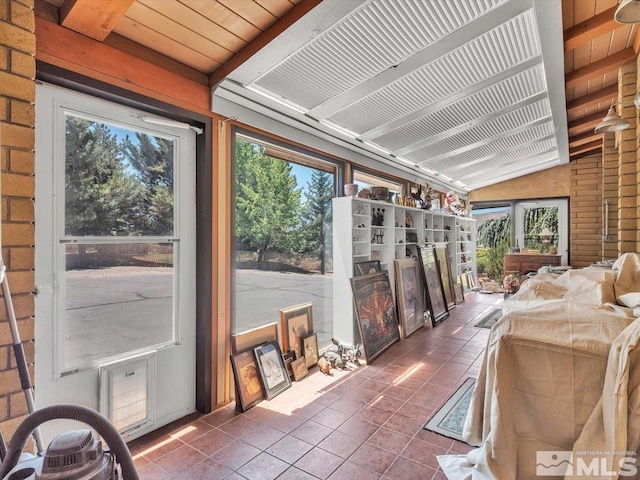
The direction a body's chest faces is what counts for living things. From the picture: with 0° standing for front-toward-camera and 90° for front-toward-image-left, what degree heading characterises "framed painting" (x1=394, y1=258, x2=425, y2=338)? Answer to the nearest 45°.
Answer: approximately 315°

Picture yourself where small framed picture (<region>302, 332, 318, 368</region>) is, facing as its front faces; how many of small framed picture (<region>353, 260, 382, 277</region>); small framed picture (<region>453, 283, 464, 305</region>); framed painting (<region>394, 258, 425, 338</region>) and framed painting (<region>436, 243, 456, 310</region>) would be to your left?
4

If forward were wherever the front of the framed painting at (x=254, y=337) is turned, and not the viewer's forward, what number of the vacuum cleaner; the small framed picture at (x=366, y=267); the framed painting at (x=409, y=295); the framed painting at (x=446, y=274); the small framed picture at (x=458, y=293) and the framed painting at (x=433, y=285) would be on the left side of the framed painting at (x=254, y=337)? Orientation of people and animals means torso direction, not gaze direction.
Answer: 5

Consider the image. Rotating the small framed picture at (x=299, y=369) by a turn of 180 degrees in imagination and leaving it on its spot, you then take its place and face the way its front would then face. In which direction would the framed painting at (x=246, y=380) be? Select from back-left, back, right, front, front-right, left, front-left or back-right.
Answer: left

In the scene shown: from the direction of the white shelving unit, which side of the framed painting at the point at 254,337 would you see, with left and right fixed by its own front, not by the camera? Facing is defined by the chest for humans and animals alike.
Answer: left

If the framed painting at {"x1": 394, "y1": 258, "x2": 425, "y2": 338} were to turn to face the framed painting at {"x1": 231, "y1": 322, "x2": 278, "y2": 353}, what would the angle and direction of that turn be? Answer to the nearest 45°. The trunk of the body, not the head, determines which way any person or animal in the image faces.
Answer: approximately 90° to its right

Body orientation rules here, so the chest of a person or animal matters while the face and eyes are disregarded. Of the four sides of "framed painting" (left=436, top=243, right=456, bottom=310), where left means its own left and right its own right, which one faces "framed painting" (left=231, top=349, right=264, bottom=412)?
right

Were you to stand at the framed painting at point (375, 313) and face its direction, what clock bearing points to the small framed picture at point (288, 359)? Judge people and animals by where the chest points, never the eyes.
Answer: The small framed picture is roughly at 3 o'clock from the framed painting.

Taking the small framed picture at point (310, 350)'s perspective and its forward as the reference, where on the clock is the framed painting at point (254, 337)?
The framed painting is roughly at 3 o'clock from the small framed picture.

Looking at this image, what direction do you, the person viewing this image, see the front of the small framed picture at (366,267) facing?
facing the viewer and to the right of the viewer

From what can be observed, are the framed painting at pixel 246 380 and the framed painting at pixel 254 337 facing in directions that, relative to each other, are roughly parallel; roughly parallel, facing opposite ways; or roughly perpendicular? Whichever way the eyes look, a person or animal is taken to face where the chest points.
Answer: roughly parallel

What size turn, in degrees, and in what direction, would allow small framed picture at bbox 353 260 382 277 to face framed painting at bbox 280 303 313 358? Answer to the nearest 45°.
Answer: approximately 90° to its right
